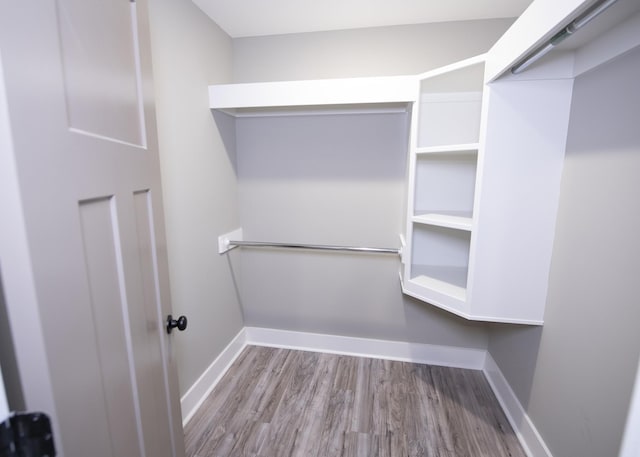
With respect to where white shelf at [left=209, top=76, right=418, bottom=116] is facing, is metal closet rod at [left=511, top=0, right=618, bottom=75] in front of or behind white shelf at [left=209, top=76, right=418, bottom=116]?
in front

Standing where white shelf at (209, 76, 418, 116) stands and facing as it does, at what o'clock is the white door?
The white door is roughly at 1 o'clock from the white shelf.

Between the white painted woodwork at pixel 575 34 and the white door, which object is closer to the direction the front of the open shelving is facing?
the white door

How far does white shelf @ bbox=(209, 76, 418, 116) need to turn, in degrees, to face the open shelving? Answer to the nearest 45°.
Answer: approximately 90° to its left

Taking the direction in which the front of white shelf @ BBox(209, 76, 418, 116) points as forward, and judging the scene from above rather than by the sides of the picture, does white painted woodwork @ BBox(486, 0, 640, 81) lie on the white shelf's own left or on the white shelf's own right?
on the white shelf's own left

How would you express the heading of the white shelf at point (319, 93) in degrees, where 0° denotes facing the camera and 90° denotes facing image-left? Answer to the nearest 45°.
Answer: approximately 0°

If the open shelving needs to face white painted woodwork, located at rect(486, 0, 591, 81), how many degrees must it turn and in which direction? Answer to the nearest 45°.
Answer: approximately 45° to its left

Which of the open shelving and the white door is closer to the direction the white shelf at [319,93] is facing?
the white door

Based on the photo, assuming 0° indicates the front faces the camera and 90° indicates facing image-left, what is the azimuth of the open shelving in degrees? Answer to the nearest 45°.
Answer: approximately 45°
